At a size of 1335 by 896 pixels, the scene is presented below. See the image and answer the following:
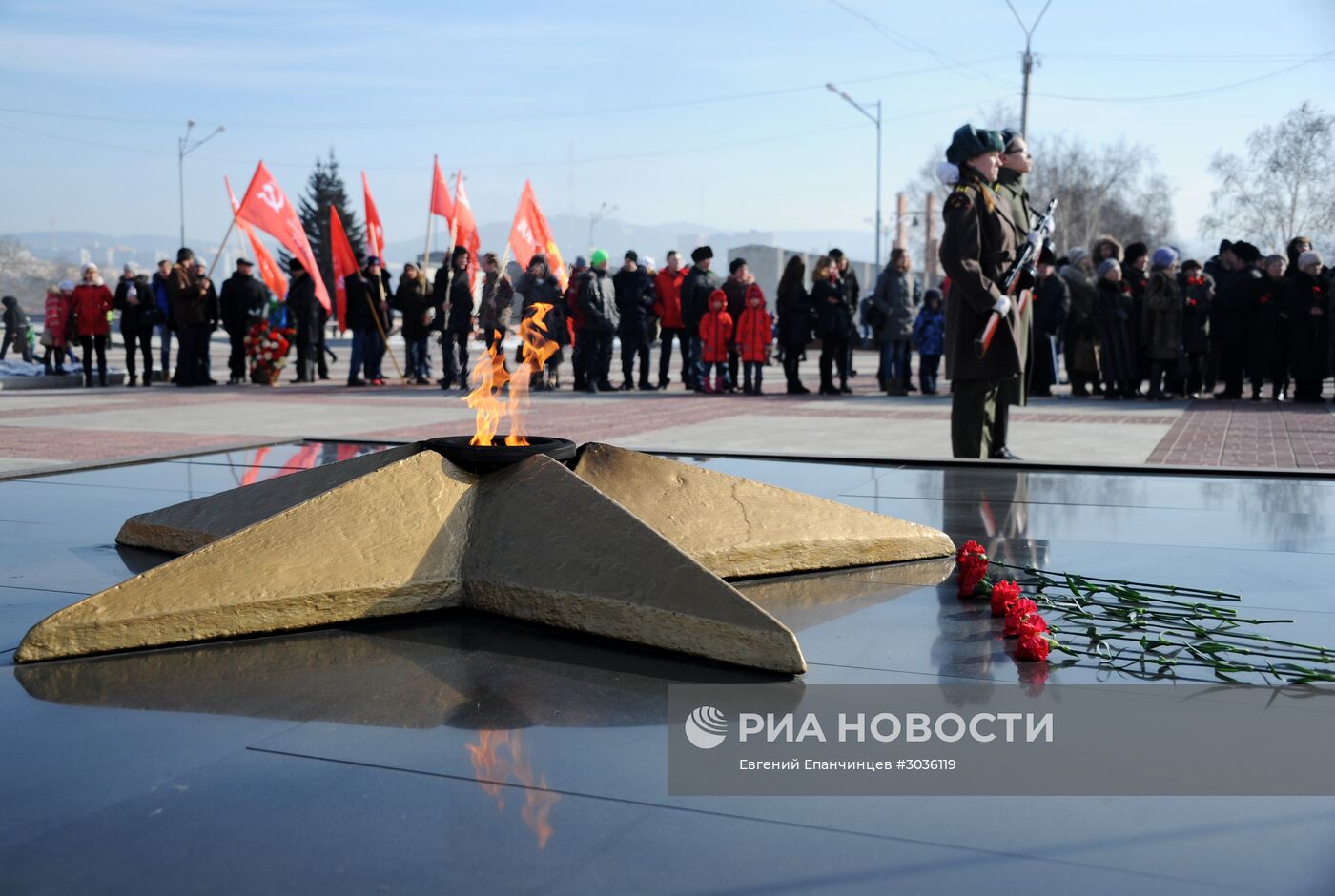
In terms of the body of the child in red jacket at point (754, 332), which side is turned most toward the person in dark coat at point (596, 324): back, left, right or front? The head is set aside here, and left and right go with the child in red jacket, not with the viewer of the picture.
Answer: right

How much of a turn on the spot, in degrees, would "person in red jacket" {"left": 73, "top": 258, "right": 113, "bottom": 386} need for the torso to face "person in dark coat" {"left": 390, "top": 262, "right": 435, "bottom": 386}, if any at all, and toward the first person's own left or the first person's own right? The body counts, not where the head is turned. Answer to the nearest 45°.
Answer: approximately 45° to the first person's own left

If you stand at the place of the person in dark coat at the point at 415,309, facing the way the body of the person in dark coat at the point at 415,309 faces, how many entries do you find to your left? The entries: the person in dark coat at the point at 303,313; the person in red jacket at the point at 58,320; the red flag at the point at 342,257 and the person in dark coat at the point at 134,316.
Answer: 0

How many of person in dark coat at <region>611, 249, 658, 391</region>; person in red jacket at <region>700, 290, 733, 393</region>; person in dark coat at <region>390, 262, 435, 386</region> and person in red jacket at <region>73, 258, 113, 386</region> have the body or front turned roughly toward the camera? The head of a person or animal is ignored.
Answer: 4

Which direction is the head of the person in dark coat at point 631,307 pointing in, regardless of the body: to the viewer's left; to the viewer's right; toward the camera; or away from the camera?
toward the camera

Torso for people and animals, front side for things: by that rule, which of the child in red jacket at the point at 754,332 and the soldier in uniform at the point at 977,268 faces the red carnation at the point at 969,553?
the child in red jacket

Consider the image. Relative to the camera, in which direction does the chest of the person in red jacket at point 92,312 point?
toward the camera

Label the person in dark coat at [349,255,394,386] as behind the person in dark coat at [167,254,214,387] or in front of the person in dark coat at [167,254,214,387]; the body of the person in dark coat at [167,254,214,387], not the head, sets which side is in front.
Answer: in front

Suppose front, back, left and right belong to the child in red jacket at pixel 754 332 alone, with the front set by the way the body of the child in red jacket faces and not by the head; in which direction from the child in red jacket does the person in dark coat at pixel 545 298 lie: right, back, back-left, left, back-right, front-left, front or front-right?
right

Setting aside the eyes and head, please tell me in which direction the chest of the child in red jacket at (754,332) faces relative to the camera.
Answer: toward the camera

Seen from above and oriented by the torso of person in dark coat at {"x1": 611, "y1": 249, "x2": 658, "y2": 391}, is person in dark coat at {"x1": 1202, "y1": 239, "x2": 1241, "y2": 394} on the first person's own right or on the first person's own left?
on the first person's own left

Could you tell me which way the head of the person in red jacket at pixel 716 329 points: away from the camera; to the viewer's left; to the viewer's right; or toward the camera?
toward the camera

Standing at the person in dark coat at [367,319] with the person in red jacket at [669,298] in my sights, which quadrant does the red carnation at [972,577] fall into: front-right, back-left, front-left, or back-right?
front-right
